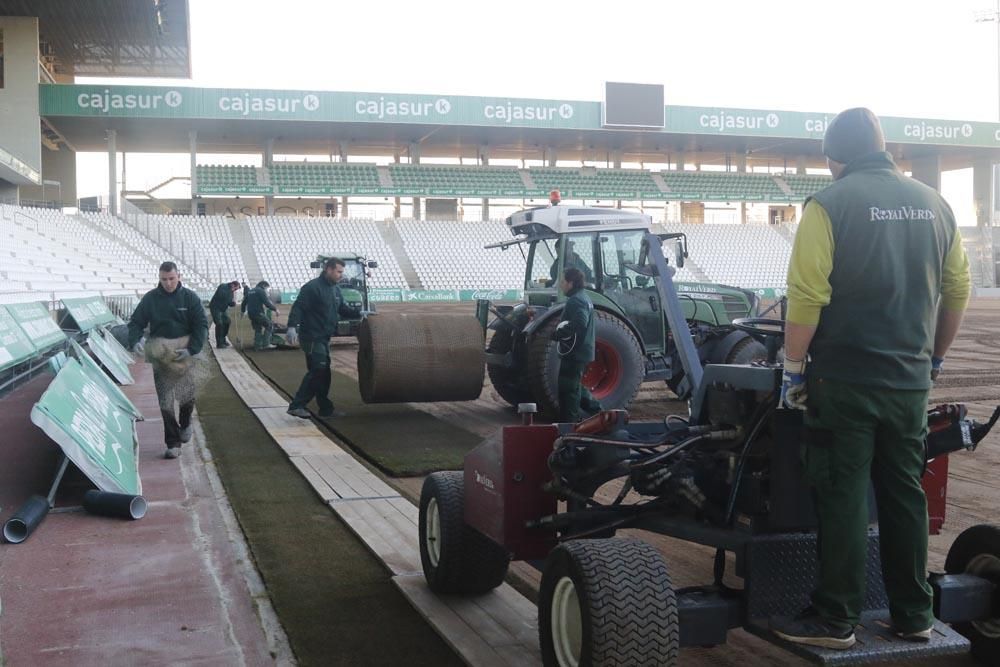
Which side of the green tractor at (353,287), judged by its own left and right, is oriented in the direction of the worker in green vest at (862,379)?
front

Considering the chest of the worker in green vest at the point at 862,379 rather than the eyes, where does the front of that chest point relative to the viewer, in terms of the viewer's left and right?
facing away from the viewer and to the left of the viewer

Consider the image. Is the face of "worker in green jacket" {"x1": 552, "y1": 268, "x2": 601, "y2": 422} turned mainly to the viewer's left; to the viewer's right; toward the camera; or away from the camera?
to the viewer's left

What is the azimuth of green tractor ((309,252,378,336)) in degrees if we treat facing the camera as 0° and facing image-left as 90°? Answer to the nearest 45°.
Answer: approximately 0°

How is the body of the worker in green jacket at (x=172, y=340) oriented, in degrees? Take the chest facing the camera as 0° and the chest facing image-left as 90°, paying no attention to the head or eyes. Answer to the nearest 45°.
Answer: approximately 0°

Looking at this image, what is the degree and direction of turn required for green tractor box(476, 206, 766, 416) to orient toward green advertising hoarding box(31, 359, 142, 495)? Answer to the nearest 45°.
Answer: approximately 180°

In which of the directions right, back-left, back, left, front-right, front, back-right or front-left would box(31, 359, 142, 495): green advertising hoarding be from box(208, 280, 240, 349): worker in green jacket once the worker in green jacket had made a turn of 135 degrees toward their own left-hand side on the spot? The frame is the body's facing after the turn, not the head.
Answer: back-left

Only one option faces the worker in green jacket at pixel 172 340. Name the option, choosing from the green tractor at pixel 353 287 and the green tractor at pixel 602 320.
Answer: the green tractor at pixel 353 287
